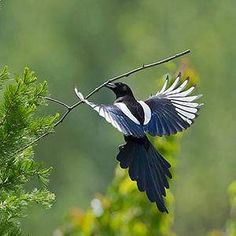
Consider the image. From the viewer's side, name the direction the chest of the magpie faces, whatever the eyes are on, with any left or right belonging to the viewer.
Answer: facing away from the viewer and to the left of the viewer

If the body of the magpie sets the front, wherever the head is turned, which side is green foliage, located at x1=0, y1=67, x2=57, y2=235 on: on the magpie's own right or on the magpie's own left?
on the magpie's own left
